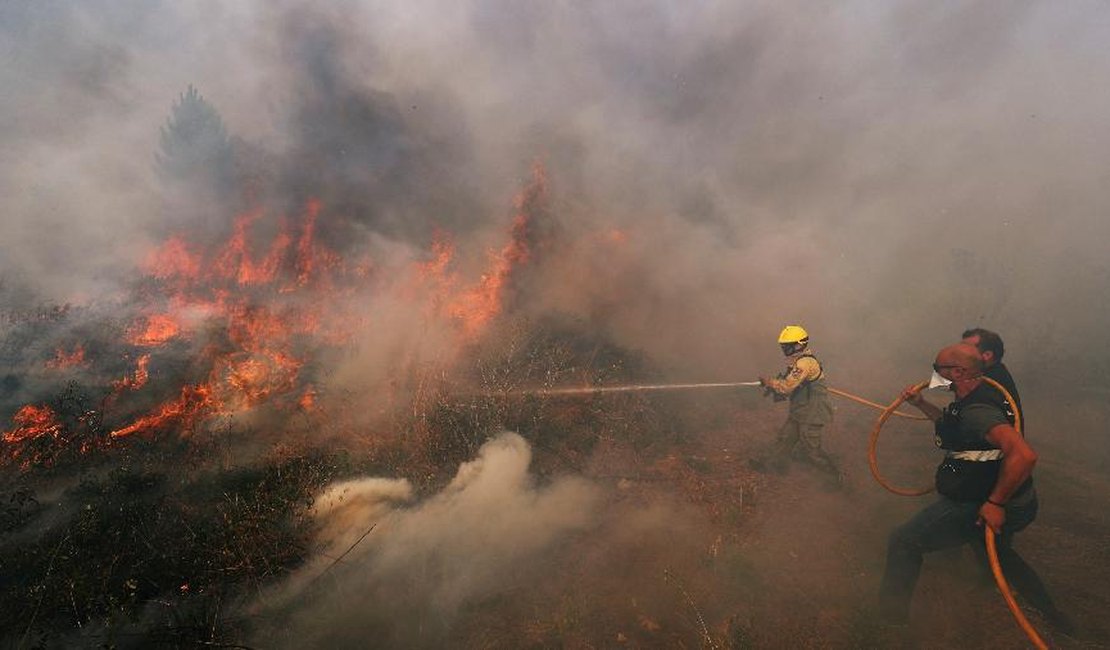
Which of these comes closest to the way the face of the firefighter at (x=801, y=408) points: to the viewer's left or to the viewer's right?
to the viewer's left

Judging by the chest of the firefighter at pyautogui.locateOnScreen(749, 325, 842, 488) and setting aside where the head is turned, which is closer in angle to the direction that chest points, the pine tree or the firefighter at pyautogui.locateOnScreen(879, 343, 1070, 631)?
the pine tree

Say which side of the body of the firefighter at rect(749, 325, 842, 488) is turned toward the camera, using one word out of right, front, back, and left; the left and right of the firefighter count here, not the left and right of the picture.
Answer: left

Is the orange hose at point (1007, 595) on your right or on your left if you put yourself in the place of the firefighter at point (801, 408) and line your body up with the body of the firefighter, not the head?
on your left

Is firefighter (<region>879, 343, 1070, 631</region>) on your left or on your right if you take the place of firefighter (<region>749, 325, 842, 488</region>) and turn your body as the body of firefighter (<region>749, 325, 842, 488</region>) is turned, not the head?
on your left

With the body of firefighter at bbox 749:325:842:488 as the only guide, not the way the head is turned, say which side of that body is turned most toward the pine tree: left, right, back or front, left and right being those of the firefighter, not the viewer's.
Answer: front
